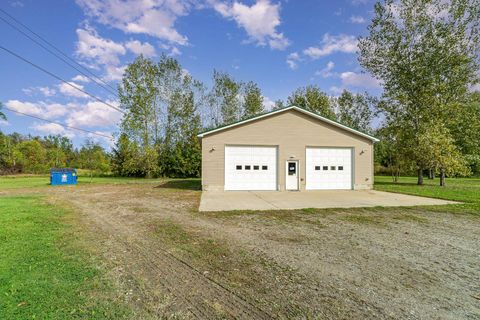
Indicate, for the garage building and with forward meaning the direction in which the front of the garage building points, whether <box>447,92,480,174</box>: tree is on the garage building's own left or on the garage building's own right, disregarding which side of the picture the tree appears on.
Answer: on the garage building's own left

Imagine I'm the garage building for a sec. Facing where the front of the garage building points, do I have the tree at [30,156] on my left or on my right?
on my right

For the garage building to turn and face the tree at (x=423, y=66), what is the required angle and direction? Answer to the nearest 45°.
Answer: approximately 135° to its left

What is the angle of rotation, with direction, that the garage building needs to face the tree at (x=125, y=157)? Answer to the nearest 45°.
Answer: approximately 135° to its right

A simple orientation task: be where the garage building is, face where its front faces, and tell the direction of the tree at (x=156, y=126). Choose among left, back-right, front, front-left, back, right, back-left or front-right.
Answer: back-right

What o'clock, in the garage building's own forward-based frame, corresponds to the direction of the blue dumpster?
The blue dumpster is roughly at 3 o'clock from the garage building.

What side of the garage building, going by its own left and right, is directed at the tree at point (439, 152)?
left

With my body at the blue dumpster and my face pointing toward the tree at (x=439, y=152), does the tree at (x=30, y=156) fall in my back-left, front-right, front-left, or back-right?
back-left

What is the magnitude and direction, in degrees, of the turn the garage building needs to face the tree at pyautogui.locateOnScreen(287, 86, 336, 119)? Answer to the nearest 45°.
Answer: approximately 180°

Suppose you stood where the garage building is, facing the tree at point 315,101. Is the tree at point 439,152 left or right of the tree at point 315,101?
right

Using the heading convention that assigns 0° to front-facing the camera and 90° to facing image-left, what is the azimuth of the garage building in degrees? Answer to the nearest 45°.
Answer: approximately 0°
